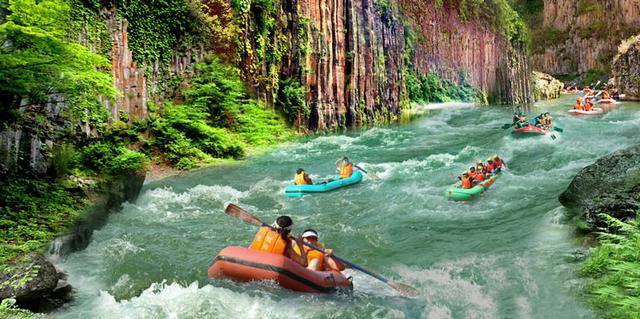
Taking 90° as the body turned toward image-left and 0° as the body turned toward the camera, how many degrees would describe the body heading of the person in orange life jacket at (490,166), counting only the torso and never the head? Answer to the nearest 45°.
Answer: approximately 45°

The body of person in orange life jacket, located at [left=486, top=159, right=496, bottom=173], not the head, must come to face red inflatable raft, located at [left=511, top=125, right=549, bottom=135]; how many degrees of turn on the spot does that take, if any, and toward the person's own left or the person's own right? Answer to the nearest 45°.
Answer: approximately 135° to the person's own right

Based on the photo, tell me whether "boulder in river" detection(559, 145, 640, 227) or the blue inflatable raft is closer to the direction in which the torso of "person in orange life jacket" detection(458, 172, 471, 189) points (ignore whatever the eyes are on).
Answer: the blue inflatable raft

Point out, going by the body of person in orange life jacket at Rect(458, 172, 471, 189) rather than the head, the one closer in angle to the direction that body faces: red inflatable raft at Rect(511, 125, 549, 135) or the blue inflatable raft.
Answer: the blue inflatable raft

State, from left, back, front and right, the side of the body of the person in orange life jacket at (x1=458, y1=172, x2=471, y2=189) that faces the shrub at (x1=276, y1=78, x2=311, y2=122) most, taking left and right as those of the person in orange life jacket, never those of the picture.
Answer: right

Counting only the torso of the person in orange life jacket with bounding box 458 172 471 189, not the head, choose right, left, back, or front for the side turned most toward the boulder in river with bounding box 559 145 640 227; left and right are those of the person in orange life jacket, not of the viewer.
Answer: left

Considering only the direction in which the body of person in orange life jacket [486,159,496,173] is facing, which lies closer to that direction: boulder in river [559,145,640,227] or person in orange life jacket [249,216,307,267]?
the person in orange life jacket

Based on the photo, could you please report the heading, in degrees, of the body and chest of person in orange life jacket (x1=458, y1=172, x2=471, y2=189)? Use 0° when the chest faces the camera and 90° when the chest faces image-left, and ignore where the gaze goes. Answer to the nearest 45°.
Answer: approximately 45°

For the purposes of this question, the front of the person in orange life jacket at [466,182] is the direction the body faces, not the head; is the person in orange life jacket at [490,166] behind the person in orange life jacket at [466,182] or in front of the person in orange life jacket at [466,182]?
behind

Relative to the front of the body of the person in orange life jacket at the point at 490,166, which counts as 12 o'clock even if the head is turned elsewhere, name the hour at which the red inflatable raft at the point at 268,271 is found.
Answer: The red inflatable raft is roughly at 11 o'clock from the person in orange life jacket.
